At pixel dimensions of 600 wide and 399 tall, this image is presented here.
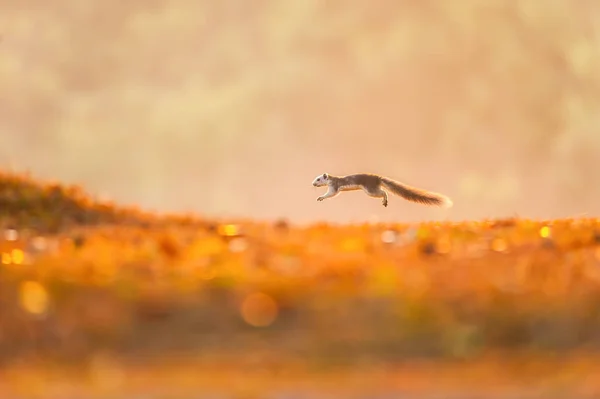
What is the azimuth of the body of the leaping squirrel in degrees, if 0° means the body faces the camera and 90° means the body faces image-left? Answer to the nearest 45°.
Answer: approximately 90°
